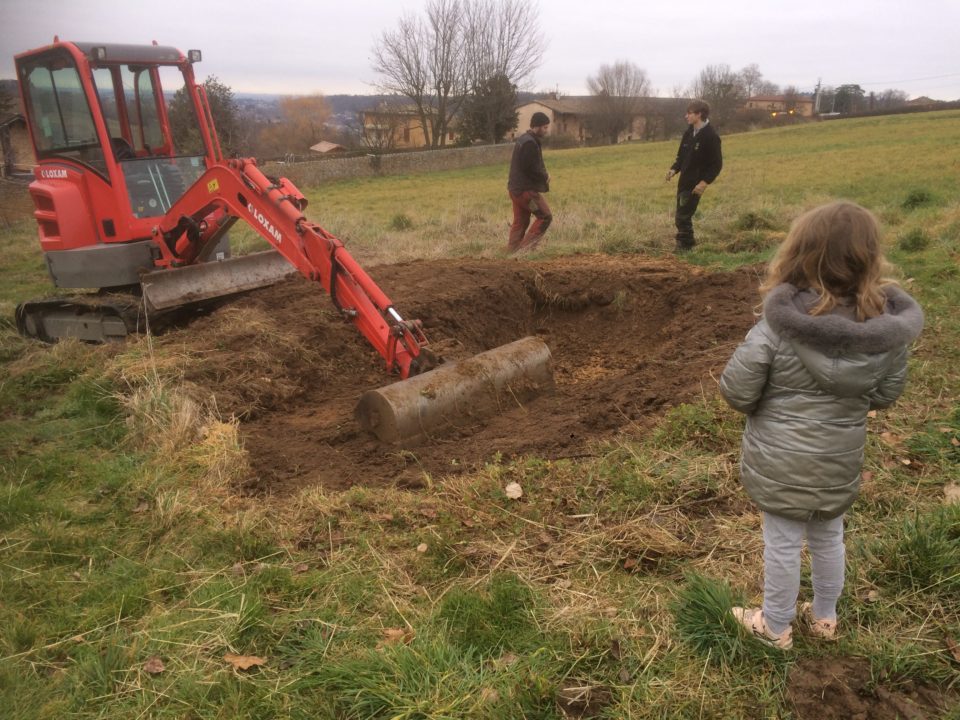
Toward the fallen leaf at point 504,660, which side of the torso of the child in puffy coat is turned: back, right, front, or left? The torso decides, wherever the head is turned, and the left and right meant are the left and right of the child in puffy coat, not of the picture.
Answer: left

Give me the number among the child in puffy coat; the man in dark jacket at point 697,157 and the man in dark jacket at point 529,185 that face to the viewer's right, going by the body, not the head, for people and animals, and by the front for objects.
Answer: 1

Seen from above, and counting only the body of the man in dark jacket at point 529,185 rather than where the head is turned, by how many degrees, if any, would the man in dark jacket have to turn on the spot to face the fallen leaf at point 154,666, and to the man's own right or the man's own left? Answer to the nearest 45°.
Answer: approximately 90° to the man's own right

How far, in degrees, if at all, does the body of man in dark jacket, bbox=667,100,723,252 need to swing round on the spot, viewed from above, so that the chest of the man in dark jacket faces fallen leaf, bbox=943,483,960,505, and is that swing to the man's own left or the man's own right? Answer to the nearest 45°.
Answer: approximately 45° to the man's own left

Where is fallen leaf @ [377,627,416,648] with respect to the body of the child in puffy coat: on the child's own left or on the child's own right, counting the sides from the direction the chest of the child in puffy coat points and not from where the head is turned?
on the child's own left

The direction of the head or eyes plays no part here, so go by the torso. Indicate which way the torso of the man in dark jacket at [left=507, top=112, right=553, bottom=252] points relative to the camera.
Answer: to the viewer's right

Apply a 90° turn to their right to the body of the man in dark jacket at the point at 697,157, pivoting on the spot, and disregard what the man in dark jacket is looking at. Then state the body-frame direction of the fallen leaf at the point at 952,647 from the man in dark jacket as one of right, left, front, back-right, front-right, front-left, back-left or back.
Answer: back-left

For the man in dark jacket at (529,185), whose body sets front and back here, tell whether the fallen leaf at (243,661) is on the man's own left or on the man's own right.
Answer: on the man's own right

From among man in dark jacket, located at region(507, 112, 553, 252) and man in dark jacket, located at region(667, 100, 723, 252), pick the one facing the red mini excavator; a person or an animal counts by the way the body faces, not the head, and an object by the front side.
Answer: man in dark jacket, located at region(667, 100, 723, 252)

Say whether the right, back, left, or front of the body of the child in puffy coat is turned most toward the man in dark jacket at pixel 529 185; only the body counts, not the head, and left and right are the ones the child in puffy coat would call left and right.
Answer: front

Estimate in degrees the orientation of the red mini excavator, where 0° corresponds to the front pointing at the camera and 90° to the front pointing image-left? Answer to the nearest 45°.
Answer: approximately 315°

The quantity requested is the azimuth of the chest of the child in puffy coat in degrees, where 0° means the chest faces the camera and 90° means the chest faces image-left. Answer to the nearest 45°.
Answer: approximately 135°

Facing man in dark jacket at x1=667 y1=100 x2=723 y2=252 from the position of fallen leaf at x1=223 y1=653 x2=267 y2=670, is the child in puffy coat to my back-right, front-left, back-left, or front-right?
front-right
